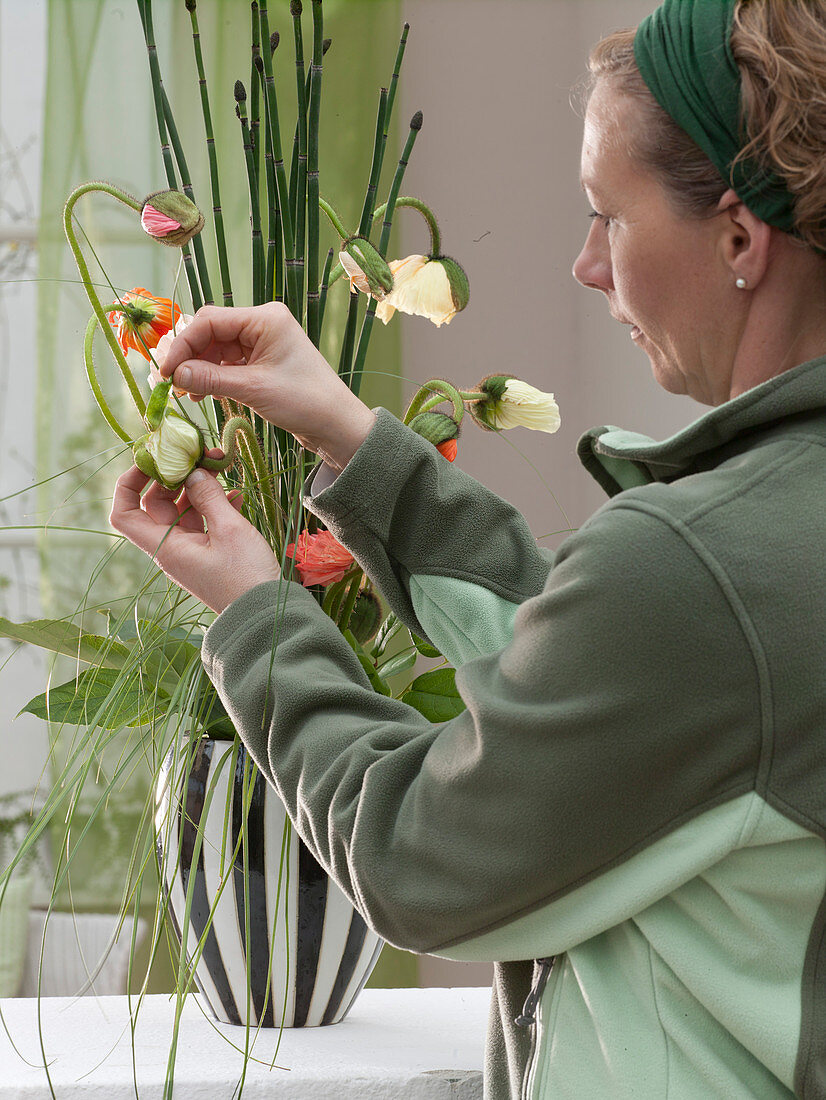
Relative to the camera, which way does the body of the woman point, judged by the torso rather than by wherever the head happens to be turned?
to the viewer's left

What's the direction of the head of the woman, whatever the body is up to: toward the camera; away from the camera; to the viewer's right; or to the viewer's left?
to the viewer's left
